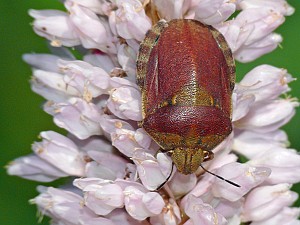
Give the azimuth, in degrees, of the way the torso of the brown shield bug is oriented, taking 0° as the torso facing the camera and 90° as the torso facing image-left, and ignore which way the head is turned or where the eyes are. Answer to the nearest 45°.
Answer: approximately 0°
